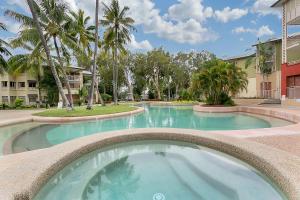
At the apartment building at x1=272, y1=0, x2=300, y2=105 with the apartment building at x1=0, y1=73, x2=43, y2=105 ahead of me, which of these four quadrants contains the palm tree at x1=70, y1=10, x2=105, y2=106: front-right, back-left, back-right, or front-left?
front-left

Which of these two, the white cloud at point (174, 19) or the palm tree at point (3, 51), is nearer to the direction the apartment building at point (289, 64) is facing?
the palm tree

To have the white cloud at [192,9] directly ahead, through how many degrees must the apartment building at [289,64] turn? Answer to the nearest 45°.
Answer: approximately 45° to its right

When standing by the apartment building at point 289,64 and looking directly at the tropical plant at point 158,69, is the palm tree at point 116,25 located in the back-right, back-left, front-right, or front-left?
front-left

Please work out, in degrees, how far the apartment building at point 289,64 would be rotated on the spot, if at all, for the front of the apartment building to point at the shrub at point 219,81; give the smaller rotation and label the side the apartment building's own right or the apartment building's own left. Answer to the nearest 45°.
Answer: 0° — it already faces it

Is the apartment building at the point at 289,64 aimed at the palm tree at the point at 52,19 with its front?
yes

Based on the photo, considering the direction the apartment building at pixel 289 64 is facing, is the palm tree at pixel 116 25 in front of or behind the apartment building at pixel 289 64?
in front

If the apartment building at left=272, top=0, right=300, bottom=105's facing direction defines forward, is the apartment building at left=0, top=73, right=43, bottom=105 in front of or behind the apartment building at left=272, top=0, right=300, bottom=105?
in front

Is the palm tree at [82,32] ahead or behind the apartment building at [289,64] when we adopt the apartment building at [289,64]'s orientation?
ahead
